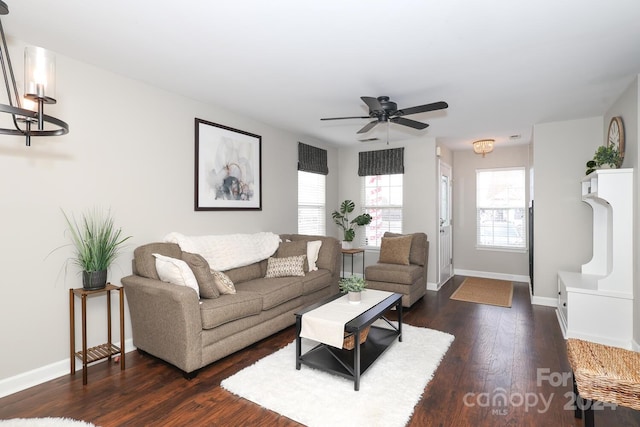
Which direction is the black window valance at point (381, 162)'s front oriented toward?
toward the camera

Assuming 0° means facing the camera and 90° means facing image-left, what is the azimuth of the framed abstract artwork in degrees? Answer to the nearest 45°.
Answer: approximately 315°

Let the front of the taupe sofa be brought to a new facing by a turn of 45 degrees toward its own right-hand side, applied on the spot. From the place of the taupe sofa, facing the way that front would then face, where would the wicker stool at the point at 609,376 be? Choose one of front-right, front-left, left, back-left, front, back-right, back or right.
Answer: front-left

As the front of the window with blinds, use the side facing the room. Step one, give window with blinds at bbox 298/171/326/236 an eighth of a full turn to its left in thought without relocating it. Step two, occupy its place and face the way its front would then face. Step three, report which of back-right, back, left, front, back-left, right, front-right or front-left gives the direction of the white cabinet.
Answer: front-right

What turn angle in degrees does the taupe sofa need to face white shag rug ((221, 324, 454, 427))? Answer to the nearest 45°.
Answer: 0° — it already faces it

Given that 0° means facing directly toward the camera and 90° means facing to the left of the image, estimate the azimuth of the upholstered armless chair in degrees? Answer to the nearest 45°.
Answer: approximately 45°

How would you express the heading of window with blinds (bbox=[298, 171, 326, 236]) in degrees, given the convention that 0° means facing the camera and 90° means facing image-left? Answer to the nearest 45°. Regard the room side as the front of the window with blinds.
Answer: approximately 315°

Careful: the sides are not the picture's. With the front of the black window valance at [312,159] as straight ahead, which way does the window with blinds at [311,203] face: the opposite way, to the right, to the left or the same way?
the same way

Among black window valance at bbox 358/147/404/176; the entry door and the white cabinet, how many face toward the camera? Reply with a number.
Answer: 1

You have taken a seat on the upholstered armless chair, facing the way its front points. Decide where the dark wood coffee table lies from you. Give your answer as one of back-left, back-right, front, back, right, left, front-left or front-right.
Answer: front-left

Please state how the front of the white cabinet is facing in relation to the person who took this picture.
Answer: facing to the left of the viewer
